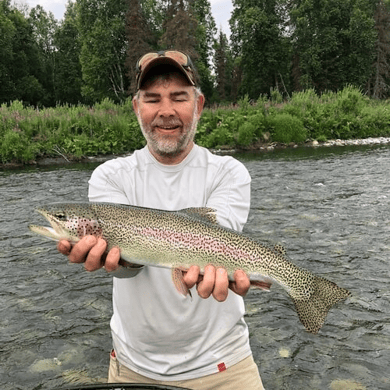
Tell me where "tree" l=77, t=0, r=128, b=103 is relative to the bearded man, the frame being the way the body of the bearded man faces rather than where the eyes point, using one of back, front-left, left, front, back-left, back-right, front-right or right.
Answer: back

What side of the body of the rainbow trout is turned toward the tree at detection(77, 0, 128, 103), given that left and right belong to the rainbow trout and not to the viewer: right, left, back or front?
right

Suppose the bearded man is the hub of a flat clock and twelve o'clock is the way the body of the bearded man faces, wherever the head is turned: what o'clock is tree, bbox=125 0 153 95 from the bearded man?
The tree is roughly at 6 o'clock from the bearded man.

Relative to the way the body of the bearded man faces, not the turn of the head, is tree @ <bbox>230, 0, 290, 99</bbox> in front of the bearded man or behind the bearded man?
behind

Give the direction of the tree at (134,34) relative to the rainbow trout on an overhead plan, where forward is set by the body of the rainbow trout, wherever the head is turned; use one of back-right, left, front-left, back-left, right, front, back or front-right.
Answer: right

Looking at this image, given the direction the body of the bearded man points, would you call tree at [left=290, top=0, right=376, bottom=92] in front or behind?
behind

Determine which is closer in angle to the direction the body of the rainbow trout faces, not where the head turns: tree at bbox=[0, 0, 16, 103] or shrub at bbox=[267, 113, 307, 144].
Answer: the tree

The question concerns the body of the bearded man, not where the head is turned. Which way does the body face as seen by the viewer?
toward the camera

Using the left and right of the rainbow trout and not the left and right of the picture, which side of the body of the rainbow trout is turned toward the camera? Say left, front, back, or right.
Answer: left

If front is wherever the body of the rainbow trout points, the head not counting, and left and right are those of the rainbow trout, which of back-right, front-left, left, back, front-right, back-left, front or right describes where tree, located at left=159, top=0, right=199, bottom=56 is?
right

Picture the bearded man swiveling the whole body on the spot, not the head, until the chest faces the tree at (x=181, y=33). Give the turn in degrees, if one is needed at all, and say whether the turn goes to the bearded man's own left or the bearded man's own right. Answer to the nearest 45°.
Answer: approximately 180°
